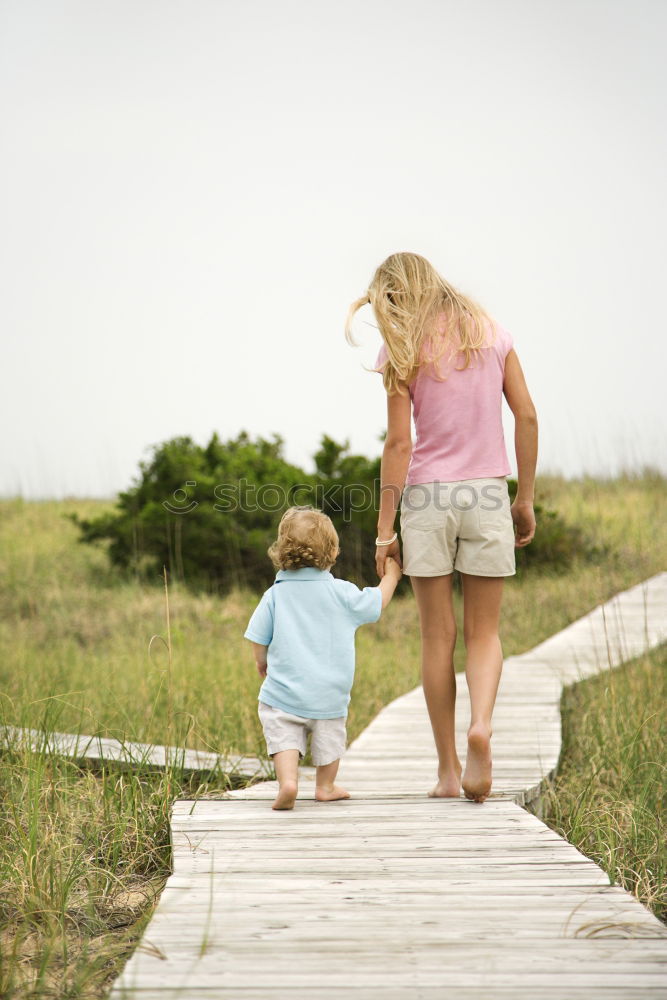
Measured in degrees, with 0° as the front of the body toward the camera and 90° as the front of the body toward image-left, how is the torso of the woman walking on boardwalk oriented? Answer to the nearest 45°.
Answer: approximately 180°

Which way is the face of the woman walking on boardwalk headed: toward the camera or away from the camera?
away from the camera

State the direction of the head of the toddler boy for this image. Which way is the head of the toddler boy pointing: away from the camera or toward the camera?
away from the camera

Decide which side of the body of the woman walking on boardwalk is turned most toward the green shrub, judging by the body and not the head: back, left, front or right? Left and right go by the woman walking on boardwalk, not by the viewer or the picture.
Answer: front
